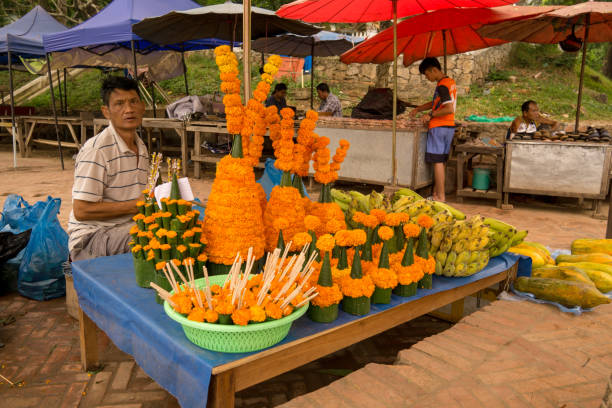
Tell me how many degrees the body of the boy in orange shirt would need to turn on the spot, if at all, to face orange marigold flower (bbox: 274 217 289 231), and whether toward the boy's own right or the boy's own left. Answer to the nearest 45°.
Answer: approximately 90° to the boy's own left

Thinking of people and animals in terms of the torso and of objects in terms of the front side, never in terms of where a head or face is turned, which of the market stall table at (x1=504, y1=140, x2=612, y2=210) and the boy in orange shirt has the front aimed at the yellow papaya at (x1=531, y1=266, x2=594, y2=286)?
the market stall table

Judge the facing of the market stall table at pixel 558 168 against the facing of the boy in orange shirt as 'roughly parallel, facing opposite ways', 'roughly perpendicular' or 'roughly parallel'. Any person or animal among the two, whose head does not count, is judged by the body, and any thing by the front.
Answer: roughly perpendicular

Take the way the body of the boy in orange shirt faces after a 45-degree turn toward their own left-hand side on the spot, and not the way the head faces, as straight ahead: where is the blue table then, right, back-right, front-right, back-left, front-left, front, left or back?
front-left

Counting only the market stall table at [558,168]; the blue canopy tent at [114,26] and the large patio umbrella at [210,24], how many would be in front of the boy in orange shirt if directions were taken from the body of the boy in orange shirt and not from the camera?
2

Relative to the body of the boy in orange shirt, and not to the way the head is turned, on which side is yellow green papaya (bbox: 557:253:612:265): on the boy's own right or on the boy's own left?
on the boy's own left

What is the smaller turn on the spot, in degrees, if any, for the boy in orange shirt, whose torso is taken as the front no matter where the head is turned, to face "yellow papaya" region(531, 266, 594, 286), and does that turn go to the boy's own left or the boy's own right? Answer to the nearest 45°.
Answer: approximately 90° to the boy's own left

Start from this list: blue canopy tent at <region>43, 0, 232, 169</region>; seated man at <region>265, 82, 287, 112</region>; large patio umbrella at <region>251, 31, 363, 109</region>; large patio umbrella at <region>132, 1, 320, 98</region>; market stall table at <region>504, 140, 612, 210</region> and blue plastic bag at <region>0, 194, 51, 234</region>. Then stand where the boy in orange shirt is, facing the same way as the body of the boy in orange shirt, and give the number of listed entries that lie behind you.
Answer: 1

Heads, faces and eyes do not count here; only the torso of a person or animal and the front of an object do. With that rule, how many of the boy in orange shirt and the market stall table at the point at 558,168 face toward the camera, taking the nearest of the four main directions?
1

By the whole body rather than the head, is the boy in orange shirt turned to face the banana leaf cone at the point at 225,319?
no

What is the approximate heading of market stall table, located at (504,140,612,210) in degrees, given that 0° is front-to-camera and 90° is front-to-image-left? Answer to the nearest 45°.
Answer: approximately 0°

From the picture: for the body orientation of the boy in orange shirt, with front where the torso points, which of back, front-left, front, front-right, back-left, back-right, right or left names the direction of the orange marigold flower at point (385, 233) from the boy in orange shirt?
left

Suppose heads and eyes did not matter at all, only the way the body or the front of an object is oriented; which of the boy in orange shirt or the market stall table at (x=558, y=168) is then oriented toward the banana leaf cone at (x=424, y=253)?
the market stall table

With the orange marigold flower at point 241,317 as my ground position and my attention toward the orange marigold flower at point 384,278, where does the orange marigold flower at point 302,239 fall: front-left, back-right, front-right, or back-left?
front-left

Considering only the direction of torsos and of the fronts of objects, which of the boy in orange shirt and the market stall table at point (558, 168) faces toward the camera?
the market stall table

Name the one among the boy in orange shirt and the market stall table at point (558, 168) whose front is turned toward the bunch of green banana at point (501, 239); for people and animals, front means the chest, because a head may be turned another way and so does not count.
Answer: the market stall table

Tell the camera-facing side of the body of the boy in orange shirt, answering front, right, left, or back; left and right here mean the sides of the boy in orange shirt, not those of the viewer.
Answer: left

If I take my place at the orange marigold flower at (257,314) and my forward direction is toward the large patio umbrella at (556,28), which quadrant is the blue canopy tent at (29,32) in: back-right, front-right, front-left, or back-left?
front-left
